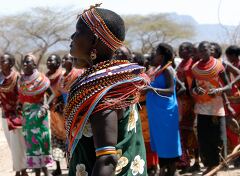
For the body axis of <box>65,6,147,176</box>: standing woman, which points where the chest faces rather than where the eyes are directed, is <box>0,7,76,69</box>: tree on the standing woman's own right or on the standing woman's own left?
on the standing woman's own right

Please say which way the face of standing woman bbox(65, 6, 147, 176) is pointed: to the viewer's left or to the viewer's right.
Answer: to the viewer's left

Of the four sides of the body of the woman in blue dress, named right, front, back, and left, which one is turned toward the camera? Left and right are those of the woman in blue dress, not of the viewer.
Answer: left

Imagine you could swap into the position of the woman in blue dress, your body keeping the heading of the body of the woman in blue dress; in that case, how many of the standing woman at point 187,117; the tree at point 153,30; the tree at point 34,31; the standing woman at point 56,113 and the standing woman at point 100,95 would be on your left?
1

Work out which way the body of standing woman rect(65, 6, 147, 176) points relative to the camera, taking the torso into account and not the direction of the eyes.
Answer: to the viewer's left

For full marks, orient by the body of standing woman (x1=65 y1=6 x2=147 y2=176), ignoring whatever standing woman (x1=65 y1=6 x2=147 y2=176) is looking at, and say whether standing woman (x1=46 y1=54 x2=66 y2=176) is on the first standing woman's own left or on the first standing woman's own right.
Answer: on the first standing woman's own right

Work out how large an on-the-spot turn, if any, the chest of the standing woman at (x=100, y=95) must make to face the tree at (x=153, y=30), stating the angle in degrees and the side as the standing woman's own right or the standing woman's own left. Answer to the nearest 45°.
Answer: approximately 90° to the standing woman's own right
